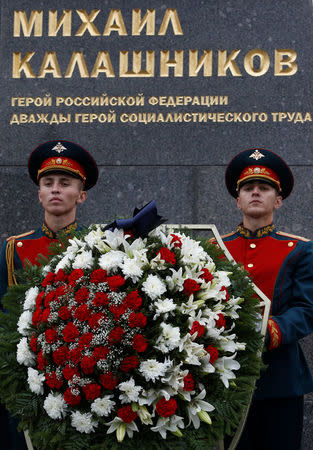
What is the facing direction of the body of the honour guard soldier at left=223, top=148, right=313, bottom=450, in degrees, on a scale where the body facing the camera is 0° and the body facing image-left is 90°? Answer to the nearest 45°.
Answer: approximately 0°

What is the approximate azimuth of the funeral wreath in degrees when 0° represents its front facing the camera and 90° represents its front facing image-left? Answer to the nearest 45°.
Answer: approximately 0°

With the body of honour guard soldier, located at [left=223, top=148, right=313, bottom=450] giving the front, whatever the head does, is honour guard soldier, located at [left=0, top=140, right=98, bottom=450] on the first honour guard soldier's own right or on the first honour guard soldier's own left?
on the first honour guard soldier's own right
